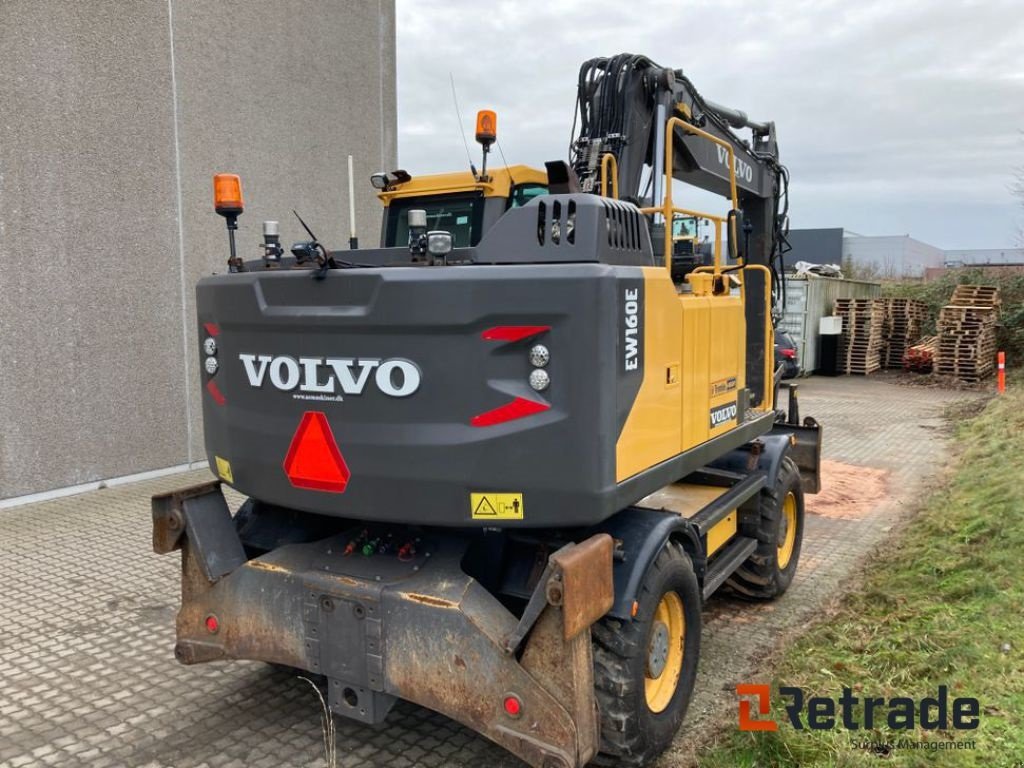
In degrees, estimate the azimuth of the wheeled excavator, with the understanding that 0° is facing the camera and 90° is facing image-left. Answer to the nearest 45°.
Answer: approximately 225°

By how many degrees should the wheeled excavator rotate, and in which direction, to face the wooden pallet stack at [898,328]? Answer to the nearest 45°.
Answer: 0° — it already faces it

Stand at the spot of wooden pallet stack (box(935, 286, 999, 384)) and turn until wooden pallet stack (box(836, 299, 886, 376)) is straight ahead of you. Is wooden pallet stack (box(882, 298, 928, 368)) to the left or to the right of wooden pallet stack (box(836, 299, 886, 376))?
right

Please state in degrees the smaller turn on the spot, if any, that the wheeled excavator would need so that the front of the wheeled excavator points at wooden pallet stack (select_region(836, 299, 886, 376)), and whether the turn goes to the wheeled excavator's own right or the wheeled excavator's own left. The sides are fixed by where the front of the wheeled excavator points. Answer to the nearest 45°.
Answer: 0° — it already faces it
